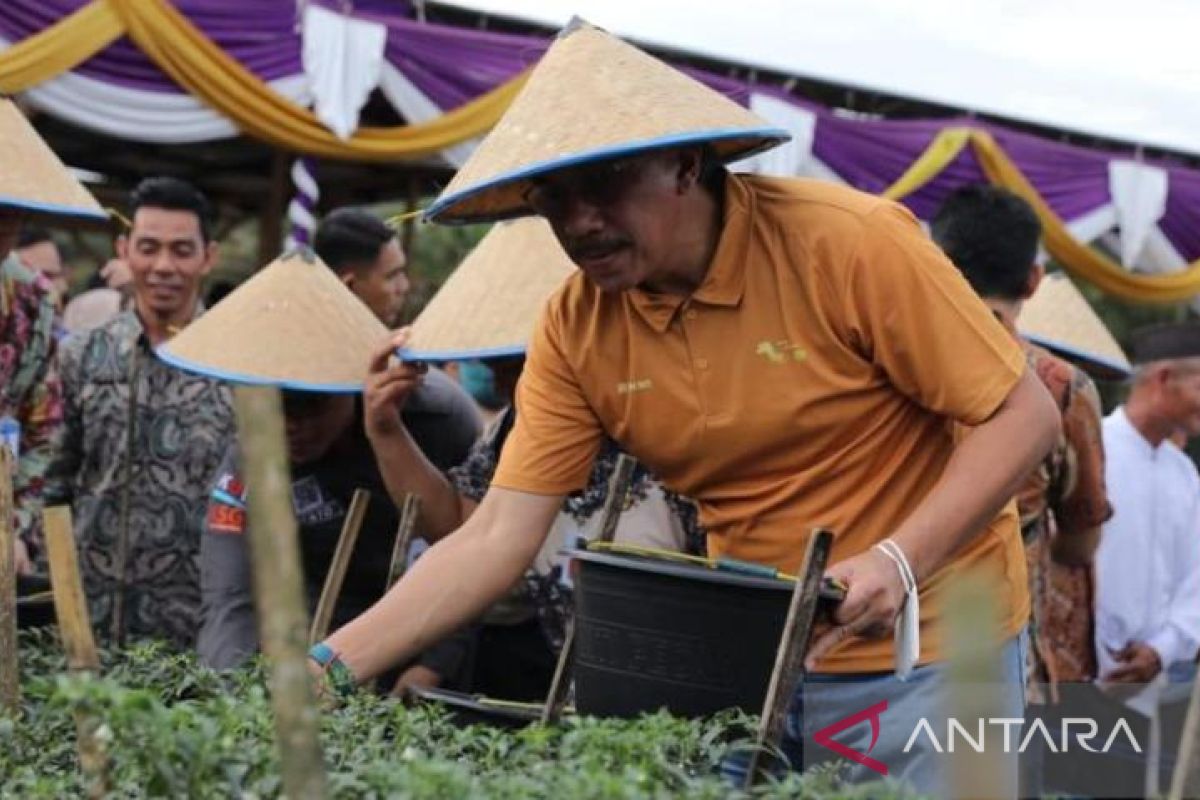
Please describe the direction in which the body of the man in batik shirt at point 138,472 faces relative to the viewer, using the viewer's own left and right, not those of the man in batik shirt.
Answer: facing the viewer

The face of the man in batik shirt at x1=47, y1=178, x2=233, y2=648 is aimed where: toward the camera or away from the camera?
toward the camera

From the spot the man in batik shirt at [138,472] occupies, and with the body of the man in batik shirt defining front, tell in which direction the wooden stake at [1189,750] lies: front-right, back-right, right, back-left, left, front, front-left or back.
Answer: front-left

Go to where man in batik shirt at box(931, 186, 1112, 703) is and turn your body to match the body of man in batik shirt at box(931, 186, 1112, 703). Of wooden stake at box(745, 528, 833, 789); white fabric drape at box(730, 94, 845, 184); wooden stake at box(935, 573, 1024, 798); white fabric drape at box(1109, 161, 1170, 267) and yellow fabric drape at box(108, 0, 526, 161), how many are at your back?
2

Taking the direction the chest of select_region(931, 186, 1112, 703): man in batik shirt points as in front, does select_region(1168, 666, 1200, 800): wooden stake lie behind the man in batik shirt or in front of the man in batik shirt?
behind

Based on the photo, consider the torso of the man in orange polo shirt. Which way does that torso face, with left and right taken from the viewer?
facing the viewer and to the left of the viewer

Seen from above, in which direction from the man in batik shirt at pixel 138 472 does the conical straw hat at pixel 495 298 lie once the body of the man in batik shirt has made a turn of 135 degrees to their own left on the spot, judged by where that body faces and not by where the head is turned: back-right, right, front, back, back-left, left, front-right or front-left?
right

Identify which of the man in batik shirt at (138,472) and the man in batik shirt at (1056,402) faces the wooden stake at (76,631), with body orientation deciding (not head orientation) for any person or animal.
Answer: the man in batik shirt at (138,472)

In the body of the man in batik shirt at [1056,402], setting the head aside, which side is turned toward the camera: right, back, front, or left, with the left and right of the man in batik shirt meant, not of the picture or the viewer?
back

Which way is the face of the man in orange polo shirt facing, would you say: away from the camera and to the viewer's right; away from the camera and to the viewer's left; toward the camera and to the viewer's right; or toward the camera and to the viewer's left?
toward the camera and to the viewer's left

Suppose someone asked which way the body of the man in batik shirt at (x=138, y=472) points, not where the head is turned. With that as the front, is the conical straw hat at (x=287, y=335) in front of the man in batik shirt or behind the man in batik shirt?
in front

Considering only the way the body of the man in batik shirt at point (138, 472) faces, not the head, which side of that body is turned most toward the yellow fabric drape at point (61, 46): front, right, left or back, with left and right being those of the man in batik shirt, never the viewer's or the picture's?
back

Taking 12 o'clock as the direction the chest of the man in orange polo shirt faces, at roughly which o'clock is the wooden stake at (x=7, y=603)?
The wooden stake is roughly at 1 o'clock from the man in orange polo shirt.

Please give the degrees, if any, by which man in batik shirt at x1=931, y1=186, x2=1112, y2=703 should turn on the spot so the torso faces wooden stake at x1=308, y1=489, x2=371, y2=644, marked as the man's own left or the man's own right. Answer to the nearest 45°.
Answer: approximately 135° to the man's own left

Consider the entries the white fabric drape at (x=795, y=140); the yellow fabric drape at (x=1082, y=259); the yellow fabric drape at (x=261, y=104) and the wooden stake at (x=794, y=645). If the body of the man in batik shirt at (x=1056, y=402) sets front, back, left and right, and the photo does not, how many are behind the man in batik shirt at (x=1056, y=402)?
1

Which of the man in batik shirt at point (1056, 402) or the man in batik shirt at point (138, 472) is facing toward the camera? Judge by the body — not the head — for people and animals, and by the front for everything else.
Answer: the man in batik shirt at point (138, 472)

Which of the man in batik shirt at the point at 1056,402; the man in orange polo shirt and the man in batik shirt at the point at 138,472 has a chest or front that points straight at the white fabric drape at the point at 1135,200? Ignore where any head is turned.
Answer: the man in batik shirt at the point at 1056,402
